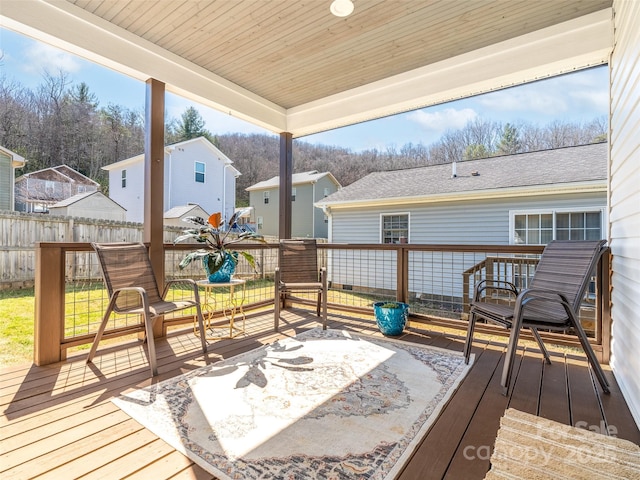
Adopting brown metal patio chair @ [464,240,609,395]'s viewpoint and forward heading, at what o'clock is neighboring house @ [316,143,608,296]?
The neighboring house is roughly at 4 o'clock from the brown metal patio chair.

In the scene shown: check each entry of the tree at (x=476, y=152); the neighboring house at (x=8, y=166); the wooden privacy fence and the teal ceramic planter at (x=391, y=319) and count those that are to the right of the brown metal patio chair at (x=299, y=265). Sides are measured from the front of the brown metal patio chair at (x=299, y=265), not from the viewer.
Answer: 2

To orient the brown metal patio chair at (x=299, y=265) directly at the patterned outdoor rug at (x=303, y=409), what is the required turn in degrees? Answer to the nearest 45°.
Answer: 0° — it already faces it

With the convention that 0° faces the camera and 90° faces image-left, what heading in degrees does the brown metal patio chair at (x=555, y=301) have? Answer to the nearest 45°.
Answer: approximately 45°

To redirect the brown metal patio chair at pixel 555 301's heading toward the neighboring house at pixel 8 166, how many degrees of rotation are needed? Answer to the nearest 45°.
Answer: approximately 45° to its right

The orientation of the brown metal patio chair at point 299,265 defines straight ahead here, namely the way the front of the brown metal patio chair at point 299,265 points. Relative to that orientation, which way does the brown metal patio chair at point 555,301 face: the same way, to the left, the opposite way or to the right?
to the right

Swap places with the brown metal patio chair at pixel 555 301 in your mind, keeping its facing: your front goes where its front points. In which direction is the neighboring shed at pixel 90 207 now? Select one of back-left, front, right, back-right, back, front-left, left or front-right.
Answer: front-right

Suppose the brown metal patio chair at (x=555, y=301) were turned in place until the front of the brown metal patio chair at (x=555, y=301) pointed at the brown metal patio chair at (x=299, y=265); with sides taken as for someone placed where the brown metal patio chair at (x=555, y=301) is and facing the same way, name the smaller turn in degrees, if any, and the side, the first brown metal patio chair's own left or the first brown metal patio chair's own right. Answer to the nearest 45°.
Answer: approximately 45° to the first brown metal patio chair's own right

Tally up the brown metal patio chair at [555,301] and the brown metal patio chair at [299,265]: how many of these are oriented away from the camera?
0

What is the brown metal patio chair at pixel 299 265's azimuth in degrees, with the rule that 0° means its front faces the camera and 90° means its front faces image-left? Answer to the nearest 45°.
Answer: approximately 0°
